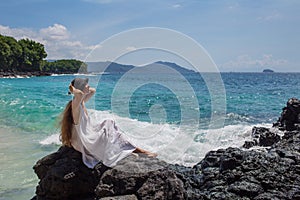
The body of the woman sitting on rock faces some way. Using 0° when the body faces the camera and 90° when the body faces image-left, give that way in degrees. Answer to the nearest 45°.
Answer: approximately 270°

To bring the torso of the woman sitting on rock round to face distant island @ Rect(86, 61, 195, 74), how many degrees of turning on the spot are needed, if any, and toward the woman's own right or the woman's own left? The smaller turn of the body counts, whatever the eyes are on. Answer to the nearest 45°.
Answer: approximately 45° to the woman's own left

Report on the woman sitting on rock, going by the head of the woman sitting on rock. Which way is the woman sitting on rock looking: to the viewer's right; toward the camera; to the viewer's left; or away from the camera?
to the viewer's right
